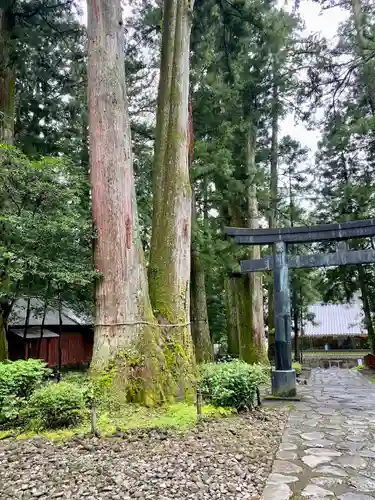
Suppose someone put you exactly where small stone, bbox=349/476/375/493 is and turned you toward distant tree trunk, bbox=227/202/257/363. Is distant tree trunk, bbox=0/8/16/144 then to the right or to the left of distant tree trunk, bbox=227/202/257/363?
left

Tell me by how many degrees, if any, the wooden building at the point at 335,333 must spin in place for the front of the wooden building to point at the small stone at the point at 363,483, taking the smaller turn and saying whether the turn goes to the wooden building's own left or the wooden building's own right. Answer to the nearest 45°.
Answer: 0° — it already faces it

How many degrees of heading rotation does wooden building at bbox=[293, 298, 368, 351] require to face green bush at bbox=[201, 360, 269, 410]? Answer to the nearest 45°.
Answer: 0° — it already faces it

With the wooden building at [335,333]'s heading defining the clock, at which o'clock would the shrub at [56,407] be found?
The shrub is roughly at 12 o'clock from the wooden building.

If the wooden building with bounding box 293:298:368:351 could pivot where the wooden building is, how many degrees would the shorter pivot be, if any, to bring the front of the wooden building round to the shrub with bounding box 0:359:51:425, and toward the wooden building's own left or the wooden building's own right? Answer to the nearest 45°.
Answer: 0° — it already faces it
